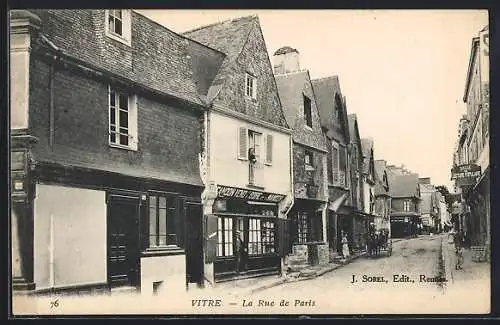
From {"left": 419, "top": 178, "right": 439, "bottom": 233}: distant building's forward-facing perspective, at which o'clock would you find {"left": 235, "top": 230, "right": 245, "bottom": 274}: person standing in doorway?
The person standing in doorway is roughly at 1 o'clock from the distant building.

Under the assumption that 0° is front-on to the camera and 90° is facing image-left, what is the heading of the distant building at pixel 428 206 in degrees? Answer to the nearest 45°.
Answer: approximately 45°
